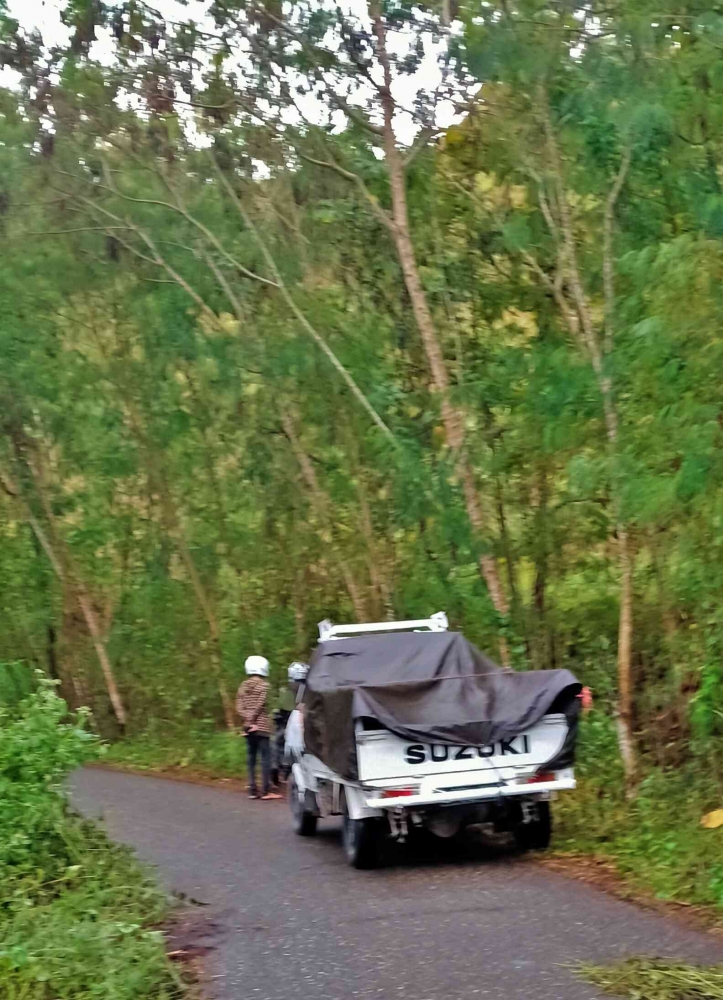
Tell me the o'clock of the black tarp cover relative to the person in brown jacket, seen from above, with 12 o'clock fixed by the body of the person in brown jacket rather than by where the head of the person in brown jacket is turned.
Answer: The black tarp cover is roughly at 4 o'clock from the person in brown jacket.

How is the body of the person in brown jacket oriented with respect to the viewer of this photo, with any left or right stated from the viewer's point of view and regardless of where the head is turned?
facing away from the viewer and to the right of the viewer

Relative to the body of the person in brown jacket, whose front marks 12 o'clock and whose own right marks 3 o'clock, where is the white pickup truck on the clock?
The white pickup truck is roughly at 4 o'clock from the person in brown jacket.

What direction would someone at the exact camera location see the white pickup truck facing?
facing away from the viewer and to the left of the viewer
